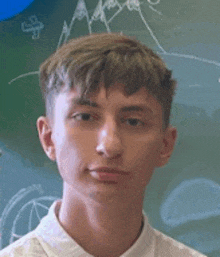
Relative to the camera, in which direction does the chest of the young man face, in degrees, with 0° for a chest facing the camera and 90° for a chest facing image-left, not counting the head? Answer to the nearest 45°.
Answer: approximately 0°
